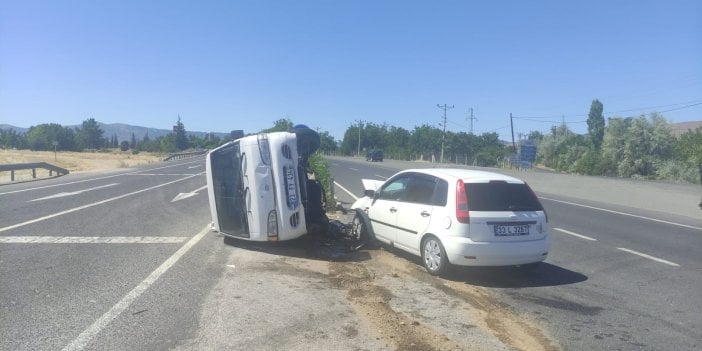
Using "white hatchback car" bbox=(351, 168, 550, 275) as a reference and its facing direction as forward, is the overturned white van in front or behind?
in front

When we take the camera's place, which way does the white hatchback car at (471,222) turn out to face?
facing away from the viewer and to the left of the viewer

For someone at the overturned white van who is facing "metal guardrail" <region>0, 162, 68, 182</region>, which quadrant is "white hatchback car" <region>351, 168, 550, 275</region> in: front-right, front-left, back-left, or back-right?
back-right

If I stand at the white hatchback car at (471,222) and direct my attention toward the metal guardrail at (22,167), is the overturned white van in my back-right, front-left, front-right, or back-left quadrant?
front-left

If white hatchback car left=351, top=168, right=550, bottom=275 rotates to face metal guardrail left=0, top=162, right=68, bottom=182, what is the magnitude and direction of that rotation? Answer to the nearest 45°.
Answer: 0° — it already faces it

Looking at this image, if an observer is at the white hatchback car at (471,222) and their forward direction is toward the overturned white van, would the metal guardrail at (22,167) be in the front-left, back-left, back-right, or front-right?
front-right
